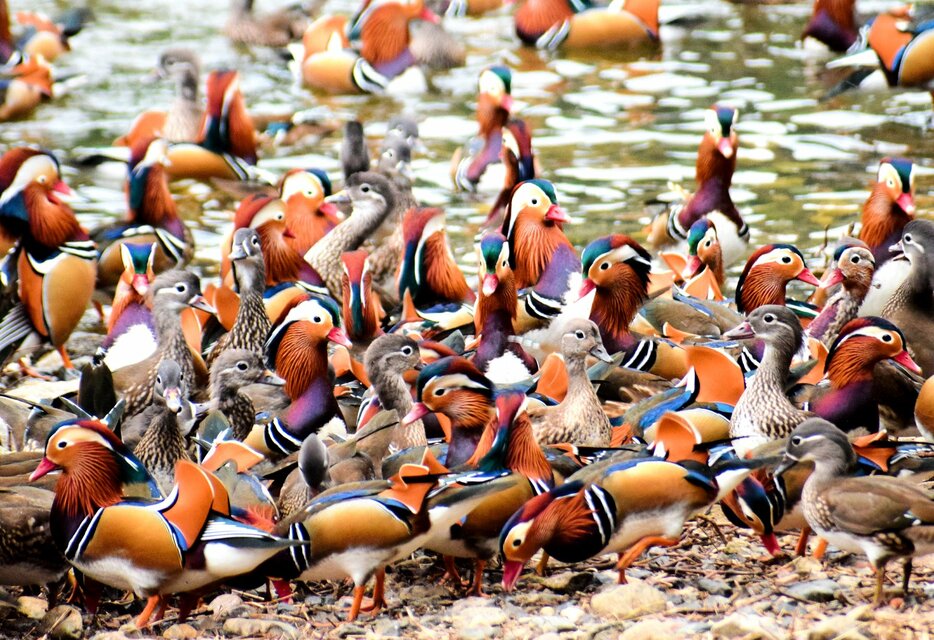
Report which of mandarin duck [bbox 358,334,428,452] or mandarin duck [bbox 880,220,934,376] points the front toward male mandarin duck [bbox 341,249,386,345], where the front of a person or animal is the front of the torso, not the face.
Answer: mandarin duck [bbox 880,220,934,376]

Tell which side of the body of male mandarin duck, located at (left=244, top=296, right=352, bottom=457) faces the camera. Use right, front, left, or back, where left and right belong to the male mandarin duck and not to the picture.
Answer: right

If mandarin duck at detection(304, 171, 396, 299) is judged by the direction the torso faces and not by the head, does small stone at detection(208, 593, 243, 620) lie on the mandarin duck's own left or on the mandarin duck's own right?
on the mandarin duck's own left

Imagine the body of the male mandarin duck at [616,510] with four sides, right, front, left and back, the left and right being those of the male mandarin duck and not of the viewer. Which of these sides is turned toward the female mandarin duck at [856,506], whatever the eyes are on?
back

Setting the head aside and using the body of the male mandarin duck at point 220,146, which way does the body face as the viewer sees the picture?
to the viewer's right

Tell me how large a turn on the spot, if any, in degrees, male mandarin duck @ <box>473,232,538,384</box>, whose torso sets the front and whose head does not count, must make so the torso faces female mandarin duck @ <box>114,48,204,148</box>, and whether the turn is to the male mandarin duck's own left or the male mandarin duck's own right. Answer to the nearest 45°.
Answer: approximately 135° to the male mandarin duck's own right

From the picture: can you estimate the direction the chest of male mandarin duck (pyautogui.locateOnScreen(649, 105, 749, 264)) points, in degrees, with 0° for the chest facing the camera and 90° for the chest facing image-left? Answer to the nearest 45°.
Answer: approximately 0°

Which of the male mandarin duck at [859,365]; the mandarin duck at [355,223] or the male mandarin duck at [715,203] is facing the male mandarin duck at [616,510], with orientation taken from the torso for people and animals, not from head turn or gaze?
the male mandarin duck at [715,203]

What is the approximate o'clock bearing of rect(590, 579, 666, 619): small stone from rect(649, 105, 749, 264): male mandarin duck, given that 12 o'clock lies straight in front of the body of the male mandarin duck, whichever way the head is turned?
The small stone is roughly at 12 o'clock from the male mandarin duck.

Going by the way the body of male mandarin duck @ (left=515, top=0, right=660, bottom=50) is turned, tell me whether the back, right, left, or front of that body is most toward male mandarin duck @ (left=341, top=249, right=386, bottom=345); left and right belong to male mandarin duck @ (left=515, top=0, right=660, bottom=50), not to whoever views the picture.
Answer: left

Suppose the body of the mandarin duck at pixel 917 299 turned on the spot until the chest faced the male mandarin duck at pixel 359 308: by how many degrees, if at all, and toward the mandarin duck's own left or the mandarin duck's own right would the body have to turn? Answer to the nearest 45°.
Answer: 0° — it already faces it

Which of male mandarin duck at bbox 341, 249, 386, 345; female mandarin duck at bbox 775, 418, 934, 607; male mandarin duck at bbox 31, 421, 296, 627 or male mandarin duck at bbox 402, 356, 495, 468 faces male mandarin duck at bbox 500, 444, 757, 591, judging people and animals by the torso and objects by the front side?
the female mandarin duck
